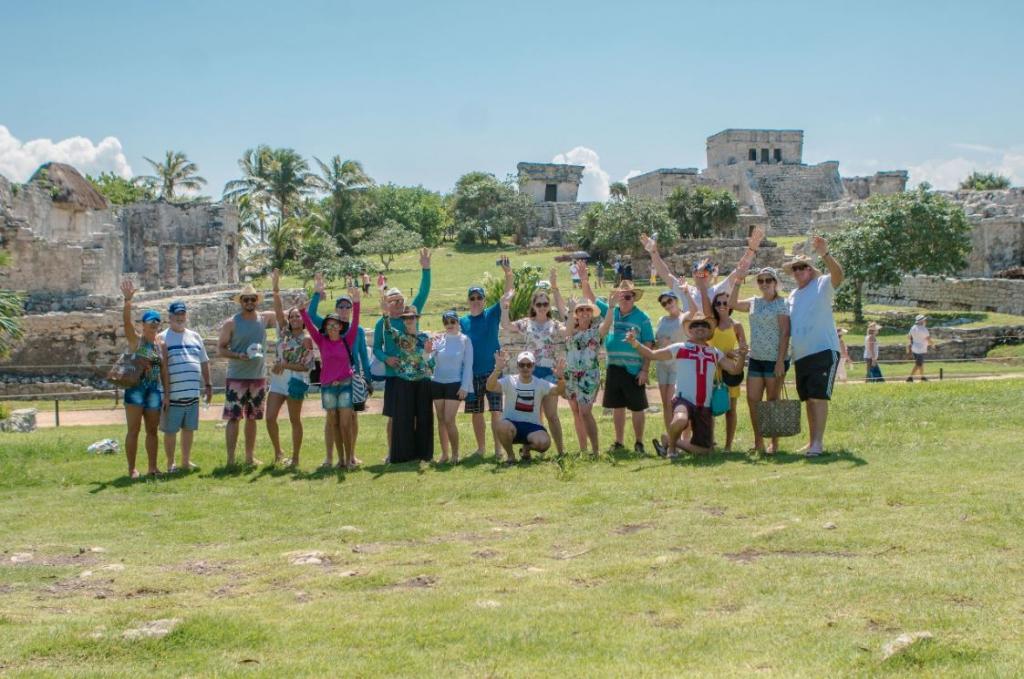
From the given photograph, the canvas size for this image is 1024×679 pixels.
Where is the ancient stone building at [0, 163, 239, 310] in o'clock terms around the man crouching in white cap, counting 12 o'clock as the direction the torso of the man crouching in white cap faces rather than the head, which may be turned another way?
The ancient stone building is roughly at 5 o'clock from the man crouching in white cap.

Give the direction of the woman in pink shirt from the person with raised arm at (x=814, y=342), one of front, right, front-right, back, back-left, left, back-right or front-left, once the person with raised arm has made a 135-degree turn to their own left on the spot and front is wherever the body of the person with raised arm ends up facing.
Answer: back

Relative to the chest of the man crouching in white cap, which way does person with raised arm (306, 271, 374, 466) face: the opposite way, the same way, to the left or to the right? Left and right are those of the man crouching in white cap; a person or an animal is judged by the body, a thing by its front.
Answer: the same way

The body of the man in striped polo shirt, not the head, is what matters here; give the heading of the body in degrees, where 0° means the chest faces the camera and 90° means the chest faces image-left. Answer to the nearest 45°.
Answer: approximately 0°

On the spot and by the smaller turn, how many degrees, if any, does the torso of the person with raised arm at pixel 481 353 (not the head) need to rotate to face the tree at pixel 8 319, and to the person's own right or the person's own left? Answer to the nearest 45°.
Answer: approximately 135° to the person's own right

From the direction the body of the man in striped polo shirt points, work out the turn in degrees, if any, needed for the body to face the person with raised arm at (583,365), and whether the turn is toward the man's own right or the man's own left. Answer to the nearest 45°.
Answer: approximately 90° to the man's own left

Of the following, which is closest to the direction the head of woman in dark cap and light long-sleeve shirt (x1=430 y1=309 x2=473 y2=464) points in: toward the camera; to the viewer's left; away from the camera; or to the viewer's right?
toward the camera

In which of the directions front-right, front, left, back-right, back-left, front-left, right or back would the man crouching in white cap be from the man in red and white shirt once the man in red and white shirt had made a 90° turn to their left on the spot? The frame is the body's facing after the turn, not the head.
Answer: back

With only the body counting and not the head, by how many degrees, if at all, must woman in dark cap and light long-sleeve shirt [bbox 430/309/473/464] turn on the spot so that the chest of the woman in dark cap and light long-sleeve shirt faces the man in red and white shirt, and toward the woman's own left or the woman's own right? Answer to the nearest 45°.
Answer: approximately 90° to the woman's own left

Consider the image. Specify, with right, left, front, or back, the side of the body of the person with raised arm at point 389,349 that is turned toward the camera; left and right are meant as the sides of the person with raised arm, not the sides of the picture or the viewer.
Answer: front

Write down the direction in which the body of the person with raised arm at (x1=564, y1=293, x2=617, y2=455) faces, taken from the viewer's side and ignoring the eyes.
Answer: toward the camera

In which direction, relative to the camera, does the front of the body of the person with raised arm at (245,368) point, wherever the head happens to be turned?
toward the camera

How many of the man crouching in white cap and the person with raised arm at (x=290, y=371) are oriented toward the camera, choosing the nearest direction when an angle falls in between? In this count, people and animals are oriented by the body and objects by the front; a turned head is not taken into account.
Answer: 2

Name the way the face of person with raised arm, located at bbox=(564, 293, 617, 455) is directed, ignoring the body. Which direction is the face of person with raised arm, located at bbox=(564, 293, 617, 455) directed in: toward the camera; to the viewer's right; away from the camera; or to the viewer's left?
toward the camera

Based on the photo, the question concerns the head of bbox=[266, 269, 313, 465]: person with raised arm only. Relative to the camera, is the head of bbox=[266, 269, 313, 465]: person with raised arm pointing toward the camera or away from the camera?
toward the camera
